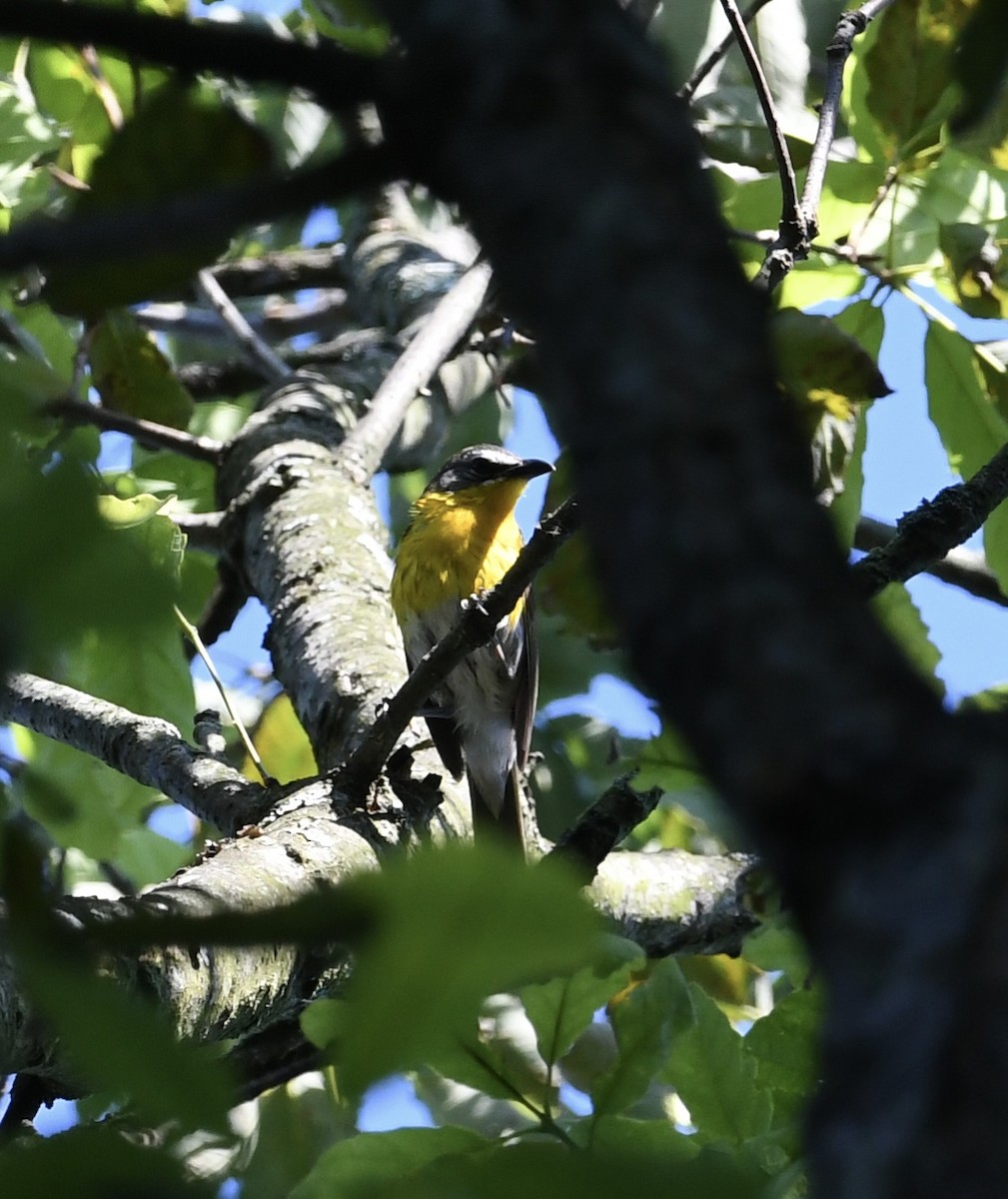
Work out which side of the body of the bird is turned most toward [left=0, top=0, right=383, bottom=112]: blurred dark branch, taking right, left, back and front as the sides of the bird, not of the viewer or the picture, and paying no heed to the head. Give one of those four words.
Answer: front

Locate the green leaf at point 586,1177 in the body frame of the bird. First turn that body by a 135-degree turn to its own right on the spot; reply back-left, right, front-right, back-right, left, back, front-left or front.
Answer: back-left

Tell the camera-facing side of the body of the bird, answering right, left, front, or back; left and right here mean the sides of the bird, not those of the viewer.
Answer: front

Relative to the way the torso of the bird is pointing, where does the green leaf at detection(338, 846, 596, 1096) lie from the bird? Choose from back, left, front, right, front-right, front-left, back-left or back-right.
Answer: front

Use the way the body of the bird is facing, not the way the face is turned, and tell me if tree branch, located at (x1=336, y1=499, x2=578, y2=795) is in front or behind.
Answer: in front

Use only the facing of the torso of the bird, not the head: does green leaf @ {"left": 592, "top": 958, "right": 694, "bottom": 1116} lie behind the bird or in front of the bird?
in front
